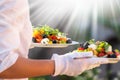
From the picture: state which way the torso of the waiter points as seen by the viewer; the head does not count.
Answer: to the viewer's right
